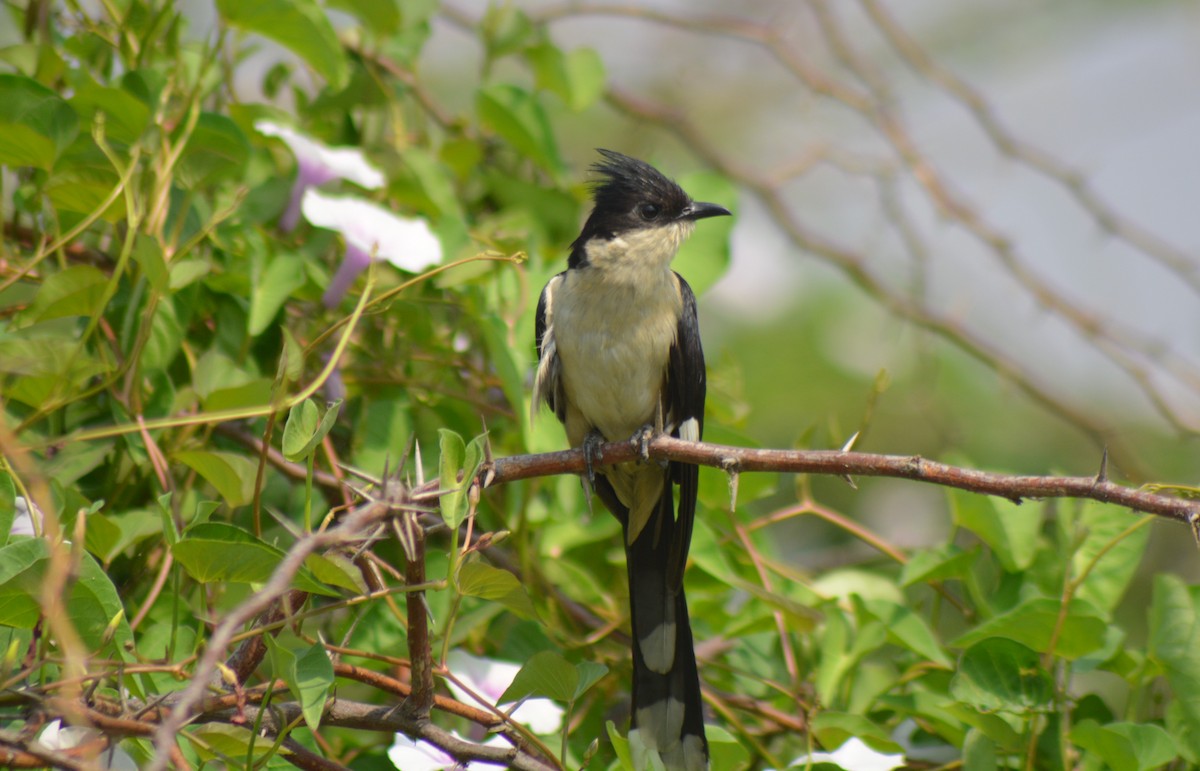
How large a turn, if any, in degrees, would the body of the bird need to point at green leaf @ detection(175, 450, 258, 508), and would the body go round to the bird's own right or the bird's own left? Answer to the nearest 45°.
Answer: approximately 45° to the bird's own right

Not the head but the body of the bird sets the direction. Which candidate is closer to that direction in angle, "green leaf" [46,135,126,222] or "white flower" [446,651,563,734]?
the white flower

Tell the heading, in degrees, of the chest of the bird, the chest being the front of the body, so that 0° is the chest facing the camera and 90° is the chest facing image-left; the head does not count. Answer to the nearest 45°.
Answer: approximately 0°
